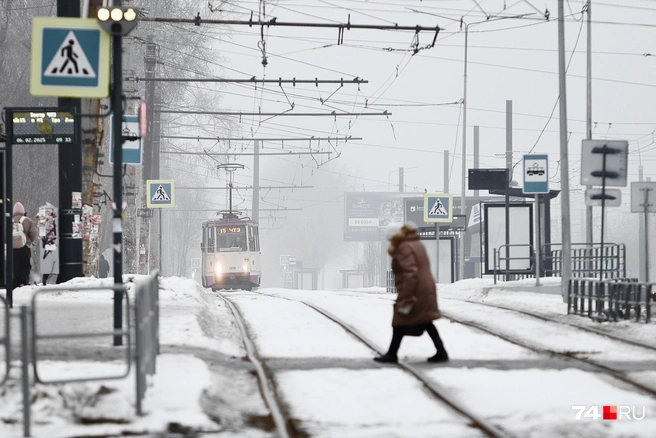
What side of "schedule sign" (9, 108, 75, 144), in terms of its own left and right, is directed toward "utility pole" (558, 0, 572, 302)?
left

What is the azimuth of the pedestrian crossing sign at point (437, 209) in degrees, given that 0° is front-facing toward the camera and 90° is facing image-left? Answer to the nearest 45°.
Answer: approximately 0°

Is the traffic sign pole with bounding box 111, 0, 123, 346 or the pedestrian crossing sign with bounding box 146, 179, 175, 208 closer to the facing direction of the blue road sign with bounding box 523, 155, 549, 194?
the traffic sign pole

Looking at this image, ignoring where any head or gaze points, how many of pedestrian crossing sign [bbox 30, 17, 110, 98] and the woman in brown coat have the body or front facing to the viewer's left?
1

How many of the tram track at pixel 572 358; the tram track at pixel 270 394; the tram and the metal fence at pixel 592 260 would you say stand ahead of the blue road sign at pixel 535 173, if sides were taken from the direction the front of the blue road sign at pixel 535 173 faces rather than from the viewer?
2

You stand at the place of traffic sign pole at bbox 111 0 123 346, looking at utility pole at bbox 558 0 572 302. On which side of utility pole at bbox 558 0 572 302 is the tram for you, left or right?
left

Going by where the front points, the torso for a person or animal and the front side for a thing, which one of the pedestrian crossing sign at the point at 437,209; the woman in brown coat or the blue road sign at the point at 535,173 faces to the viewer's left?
the woman in brown coat

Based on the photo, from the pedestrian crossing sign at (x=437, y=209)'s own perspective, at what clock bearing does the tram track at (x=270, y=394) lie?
The tram track is roughly at 12 o'clock from the pedestrian crossing sign.

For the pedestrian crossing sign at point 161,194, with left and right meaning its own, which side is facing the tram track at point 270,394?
front

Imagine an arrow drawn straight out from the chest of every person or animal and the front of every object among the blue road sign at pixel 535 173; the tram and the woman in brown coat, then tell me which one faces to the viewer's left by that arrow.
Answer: the woman in brown coat

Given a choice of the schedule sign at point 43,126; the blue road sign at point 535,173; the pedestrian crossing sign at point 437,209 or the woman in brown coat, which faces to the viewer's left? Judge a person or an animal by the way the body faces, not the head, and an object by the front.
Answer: the woman in brown coat

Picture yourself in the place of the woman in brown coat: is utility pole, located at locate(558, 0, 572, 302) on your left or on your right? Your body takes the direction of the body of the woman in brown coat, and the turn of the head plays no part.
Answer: on your right

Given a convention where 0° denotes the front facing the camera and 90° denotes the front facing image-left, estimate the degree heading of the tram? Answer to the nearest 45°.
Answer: approximately 0°

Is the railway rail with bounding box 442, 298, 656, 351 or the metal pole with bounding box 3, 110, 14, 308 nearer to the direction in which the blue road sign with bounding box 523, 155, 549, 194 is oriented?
the railway rail
